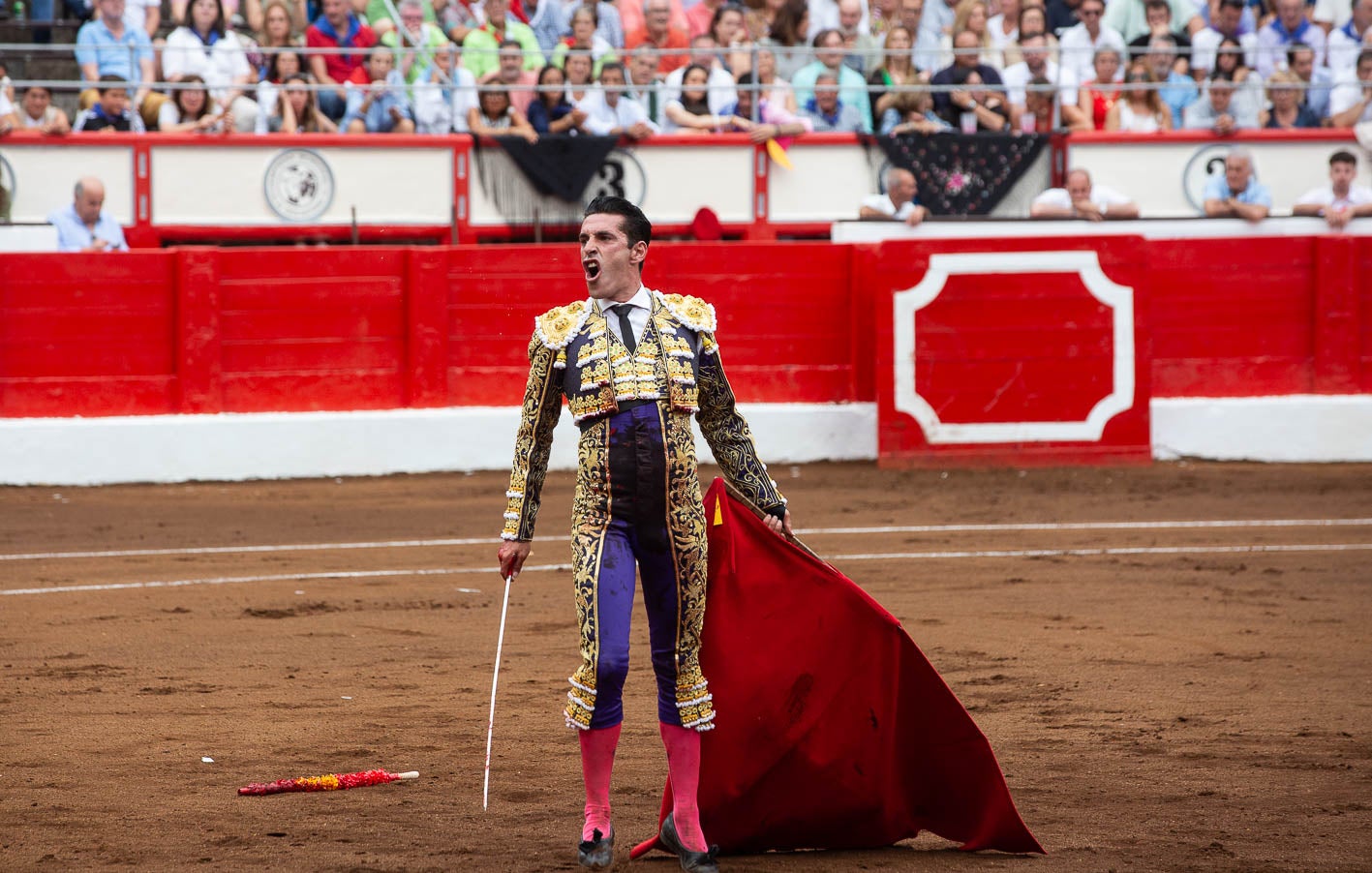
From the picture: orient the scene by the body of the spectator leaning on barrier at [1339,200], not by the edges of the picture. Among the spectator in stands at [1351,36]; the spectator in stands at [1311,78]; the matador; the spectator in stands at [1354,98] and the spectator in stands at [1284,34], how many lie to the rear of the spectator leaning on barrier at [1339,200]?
4

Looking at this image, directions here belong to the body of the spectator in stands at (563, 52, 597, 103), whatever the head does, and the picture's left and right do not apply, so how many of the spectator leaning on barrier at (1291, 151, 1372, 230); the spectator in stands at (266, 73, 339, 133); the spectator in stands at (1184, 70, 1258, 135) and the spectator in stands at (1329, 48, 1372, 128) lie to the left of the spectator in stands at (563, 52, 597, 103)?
3

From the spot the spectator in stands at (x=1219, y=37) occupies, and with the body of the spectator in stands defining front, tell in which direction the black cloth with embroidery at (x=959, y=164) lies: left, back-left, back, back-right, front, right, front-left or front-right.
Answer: front-right

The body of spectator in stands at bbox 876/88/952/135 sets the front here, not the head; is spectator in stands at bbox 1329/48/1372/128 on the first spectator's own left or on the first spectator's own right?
on the first spectator's own left

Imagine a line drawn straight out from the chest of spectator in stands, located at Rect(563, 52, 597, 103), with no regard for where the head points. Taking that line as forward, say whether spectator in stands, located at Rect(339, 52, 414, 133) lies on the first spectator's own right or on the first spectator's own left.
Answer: on the first spectator's own right

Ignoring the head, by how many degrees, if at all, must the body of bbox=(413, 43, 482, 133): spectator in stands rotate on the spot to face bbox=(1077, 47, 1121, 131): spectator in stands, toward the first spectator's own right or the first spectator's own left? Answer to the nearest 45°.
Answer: approximately 90° to the first spectator's own left

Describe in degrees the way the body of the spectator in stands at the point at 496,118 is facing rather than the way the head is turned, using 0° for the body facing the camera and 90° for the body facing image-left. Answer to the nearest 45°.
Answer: approximately 0°

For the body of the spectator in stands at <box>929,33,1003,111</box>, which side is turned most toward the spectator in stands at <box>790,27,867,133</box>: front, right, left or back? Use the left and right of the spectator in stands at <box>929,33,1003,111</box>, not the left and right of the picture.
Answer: right

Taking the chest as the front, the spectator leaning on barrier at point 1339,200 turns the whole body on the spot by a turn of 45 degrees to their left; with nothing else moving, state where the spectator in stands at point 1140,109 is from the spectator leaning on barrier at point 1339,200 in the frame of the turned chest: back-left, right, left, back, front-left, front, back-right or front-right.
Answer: back
